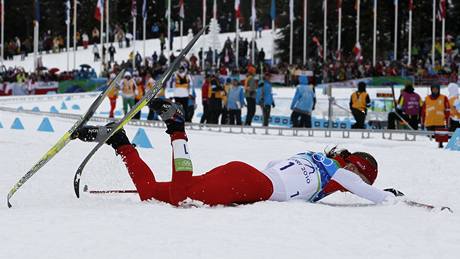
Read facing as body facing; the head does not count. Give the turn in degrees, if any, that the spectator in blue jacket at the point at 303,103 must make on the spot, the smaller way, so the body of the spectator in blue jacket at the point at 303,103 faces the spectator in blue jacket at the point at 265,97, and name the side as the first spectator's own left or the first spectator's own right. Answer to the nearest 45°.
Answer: approximately 45° to the first spectator's own left

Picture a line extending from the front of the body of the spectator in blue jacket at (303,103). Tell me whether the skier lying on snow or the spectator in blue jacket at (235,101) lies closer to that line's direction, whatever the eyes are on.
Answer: the spectator in blue jacket

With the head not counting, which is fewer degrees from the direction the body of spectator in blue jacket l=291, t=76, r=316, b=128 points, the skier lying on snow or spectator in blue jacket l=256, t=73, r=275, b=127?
the spectator in blue jacket

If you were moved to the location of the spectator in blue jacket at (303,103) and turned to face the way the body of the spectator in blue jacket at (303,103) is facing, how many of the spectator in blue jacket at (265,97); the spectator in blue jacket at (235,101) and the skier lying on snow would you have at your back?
1

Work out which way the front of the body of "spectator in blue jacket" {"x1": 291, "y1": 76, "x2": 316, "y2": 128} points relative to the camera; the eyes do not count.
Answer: away from the camera

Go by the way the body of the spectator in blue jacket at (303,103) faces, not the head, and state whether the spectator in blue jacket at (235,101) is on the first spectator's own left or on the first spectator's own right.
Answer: on the first spectator's own left

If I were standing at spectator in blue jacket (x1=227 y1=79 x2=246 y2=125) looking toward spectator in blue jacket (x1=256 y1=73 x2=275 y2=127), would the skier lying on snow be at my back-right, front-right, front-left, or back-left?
front-right

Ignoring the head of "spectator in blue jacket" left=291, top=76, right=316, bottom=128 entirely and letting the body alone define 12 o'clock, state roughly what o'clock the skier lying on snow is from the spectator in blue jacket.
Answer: The skier lying on snow is roughly at 6 o'clock from the spectator in blue jacket.
